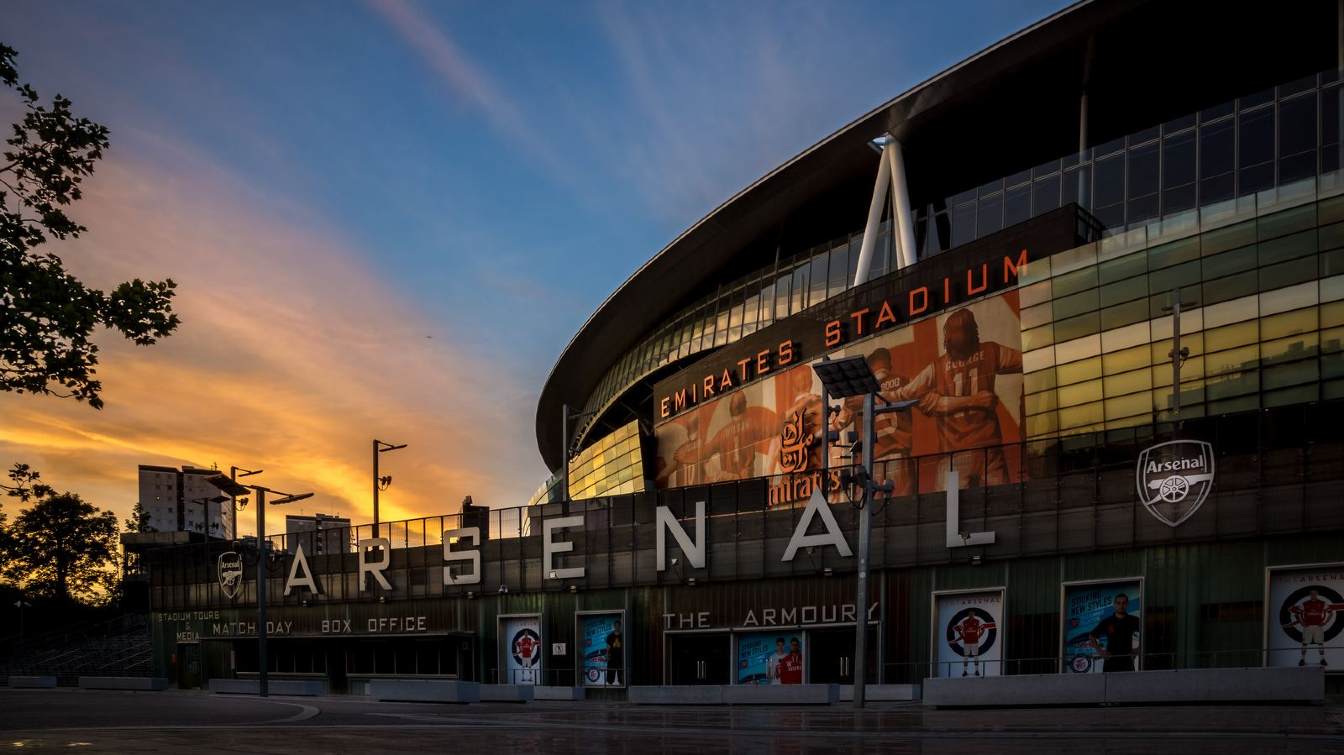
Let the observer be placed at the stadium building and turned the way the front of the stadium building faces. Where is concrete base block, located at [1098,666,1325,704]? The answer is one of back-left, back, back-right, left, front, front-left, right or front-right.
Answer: front-left

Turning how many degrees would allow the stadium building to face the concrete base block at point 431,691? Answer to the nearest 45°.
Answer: approximately 45° to its right

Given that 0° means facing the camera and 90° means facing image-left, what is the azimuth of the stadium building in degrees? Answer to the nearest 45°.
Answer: approximately 45°

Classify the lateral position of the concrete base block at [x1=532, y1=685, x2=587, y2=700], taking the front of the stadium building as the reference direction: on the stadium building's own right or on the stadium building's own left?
on the stadium building's own right
